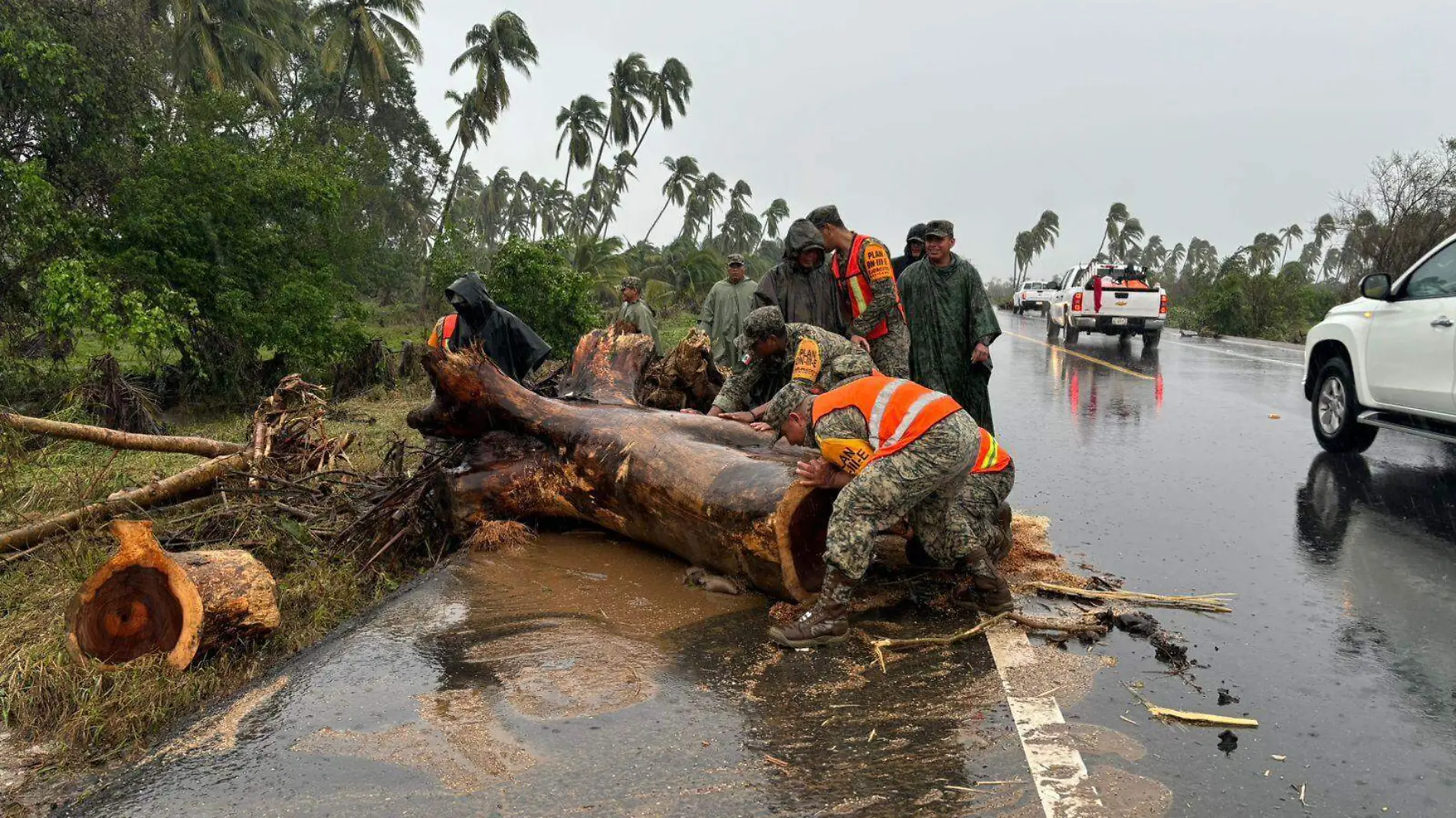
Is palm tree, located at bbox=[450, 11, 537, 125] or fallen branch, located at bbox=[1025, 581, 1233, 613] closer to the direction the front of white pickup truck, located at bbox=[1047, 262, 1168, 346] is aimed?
the palm tree

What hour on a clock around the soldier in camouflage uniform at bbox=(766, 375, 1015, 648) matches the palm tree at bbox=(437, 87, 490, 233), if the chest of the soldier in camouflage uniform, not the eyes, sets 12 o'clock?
The palm tree is roughly at 2 o'clock from the soldier in camouflage uniform.

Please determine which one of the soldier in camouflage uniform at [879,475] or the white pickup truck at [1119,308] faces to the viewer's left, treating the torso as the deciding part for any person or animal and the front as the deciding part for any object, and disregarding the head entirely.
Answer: the soldier in camouflage uniform

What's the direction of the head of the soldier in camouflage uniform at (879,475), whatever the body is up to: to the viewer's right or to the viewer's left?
to the viewer's left

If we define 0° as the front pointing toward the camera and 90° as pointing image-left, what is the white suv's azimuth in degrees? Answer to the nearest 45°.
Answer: approximately 135°

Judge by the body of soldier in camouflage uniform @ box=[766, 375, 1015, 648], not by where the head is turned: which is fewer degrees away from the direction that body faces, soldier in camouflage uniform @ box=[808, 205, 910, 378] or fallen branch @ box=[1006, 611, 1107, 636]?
the soldier in camouflage uniform

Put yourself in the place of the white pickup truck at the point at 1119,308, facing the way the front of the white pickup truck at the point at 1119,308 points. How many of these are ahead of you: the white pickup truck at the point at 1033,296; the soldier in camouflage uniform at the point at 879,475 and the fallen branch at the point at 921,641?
1

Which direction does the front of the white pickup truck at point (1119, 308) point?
away from the camera

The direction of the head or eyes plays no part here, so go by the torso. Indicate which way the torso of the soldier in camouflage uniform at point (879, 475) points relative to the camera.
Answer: to the viewer's left
